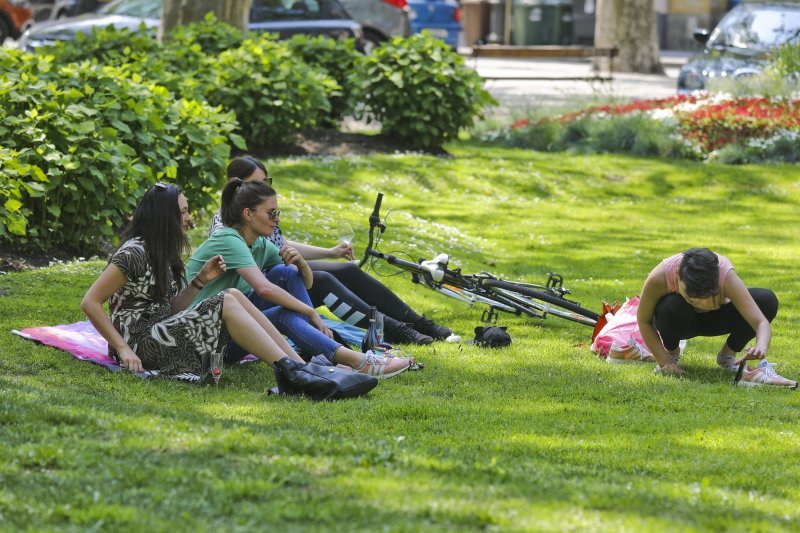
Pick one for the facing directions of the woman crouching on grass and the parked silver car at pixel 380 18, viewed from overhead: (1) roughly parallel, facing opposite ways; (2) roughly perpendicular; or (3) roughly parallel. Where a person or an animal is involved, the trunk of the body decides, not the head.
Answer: roughly perpendicular

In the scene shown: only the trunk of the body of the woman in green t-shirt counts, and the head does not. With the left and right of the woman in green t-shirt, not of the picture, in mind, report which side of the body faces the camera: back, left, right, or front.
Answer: right

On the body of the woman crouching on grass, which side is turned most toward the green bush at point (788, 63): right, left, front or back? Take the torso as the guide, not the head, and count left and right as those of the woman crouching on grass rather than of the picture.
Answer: back

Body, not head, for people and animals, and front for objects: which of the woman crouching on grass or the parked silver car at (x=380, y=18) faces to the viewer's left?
the parked silver car

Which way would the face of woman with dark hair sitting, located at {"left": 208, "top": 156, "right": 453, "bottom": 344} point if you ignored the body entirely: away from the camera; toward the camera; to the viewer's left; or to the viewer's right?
to the viewer's right

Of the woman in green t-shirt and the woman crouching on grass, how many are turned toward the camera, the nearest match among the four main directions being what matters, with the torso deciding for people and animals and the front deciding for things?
1

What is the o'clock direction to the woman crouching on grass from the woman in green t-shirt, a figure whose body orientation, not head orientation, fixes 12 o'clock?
The woman crouching on grass is roughly at 12 o'clock from the woman in green t-shirt.

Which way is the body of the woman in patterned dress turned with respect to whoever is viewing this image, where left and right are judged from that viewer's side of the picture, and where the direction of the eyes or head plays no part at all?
facing to the right of the viewer

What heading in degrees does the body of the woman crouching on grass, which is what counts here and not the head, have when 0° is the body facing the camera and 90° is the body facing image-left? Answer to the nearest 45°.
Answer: approximately 0°

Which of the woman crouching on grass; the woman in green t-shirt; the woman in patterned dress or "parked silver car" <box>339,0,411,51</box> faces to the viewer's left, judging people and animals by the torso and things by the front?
the parked silver car

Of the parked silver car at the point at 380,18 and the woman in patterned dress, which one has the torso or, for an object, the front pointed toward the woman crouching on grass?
the woman in patterned dress

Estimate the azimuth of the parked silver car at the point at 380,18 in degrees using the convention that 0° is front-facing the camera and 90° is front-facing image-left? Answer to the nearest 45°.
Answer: approximately 90°

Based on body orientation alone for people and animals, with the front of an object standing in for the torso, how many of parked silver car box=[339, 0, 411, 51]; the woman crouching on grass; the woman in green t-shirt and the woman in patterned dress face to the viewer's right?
2
